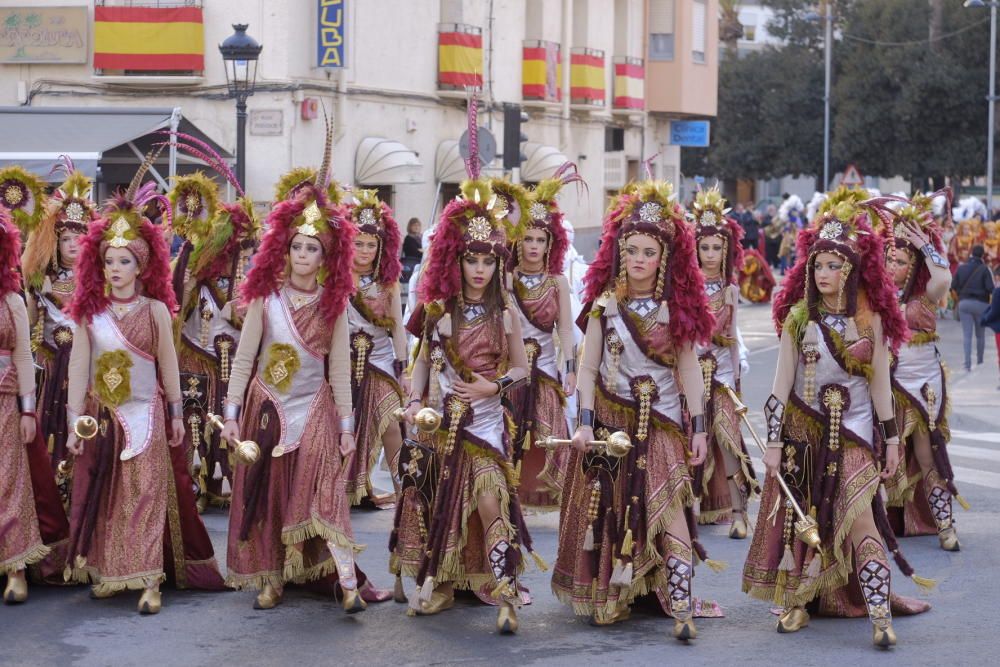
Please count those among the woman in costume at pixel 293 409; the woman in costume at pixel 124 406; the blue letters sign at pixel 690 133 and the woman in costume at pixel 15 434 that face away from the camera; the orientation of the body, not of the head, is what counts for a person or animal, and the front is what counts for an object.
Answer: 0

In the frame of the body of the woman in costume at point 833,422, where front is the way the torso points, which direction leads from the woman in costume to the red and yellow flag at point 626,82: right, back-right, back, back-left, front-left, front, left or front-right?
back

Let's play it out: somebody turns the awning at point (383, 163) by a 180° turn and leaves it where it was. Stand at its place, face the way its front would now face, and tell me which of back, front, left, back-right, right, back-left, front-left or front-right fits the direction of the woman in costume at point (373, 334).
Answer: back-left

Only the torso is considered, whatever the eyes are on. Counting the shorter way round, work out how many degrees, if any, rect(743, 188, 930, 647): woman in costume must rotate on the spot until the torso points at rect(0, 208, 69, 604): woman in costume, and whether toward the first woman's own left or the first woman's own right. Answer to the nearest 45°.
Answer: approximately 90° to the first woman's own right

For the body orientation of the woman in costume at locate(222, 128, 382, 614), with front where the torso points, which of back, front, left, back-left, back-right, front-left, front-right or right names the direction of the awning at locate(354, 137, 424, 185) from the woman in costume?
back

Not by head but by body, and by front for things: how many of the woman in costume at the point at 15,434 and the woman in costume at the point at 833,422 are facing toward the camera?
2

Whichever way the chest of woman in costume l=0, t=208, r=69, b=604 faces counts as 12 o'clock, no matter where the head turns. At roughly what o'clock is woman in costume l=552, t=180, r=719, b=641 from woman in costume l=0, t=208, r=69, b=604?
woman in costume l=552, t=180, r=719, b=641 is roughly at 10 o'clock from woman in costume l=0, t=208, r=69, b=604.

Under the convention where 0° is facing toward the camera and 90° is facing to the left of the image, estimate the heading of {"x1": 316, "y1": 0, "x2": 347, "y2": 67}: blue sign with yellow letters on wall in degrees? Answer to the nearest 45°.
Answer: approximately 0°

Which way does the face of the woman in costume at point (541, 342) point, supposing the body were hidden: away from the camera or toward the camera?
toward the camera

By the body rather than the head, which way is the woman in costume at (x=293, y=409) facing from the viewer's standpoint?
toward the camera

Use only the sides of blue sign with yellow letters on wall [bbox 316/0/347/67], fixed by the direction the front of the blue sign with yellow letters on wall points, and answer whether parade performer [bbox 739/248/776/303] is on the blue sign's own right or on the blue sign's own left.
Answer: on the blue sign's own left

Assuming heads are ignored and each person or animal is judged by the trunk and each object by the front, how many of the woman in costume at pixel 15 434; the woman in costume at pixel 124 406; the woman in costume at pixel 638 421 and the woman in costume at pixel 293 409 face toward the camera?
4
